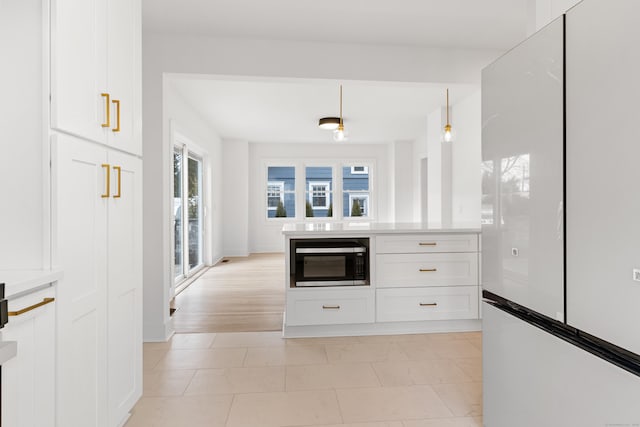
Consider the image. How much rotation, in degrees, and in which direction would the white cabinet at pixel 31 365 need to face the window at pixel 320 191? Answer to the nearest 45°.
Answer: approximately 90° to its left

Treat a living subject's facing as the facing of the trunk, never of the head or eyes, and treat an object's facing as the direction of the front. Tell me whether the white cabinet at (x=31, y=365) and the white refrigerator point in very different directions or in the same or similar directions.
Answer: very different directions

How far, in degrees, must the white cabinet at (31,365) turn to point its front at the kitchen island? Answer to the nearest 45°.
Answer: approximately 45° to its left

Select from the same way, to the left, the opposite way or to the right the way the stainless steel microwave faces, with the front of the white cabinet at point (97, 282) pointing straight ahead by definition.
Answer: to the right

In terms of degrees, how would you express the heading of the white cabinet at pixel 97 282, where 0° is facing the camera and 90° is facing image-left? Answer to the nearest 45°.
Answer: approximately 315°

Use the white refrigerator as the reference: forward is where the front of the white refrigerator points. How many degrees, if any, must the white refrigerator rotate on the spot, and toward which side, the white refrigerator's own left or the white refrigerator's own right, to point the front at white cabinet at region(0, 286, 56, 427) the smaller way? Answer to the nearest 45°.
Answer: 0° — it already faces it

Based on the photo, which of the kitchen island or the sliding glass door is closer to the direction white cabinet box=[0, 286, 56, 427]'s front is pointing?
the kitchen island

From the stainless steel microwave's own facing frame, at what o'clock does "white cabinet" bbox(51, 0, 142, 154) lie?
The white cabinet is roughly at 1 o'clock from the stainless steel microwave.

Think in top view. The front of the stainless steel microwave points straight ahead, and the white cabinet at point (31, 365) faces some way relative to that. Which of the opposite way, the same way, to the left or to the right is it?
to the left

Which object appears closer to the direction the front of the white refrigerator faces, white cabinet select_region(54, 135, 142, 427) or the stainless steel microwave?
the white cabinet

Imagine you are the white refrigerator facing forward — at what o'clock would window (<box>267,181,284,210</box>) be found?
The window is roughly at 3 o'clock from the white refrigerator.

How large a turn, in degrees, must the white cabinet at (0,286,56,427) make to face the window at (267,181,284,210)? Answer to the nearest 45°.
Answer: approximately 90° to its left

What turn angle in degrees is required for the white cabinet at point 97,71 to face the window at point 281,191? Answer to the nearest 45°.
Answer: approximately 90° to its left
